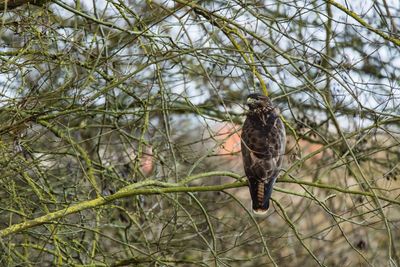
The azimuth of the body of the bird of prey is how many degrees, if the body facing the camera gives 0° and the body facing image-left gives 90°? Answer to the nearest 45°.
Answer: approximately 180°
